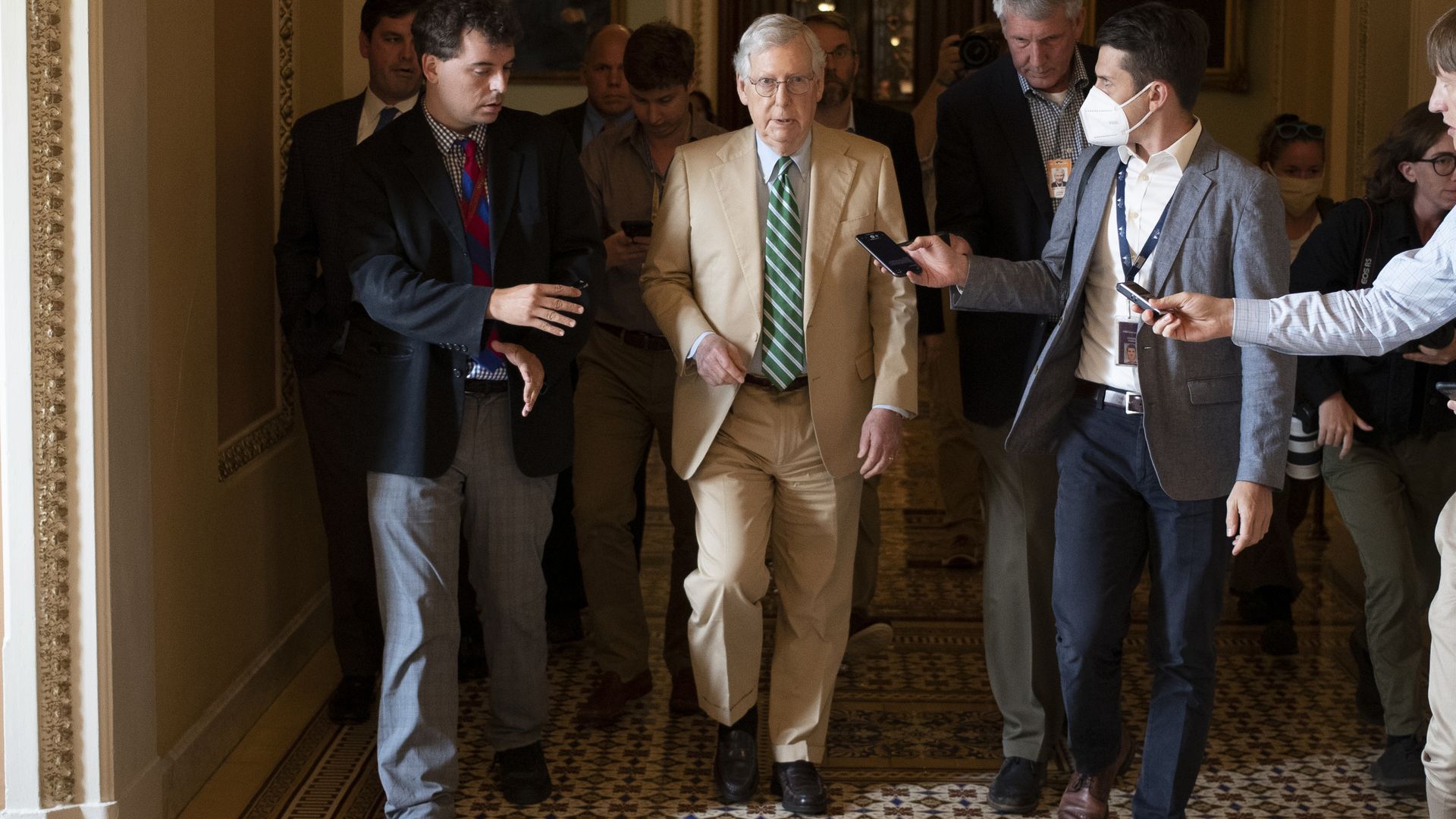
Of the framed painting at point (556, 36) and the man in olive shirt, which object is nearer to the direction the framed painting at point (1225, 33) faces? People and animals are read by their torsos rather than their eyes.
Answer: the man in olive shirt

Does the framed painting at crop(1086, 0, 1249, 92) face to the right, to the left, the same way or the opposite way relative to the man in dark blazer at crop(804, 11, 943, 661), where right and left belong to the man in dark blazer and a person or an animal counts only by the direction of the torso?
the same way

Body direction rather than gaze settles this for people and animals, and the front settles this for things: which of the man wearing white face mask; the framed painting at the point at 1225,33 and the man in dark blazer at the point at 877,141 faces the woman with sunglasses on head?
the framed painting

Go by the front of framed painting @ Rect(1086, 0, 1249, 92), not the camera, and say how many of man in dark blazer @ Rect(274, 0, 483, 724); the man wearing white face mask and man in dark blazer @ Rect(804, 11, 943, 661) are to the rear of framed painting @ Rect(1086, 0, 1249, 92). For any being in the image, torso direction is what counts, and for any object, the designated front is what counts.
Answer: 0

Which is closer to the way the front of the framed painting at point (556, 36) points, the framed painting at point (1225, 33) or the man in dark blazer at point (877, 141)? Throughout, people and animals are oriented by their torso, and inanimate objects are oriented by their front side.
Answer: the man in dark blazer

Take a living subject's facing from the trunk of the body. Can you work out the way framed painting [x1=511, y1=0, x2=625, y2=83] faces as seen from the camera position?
facing the viewer

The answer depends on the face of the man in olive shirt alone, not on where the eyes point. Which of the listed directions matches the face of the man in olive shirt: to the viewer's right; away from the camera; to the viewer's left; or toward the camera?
toward the camera

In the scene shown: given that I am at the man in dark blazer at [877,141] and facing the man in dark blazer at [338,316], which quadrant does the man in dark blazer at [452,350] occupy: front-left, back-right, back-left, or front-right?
front-left

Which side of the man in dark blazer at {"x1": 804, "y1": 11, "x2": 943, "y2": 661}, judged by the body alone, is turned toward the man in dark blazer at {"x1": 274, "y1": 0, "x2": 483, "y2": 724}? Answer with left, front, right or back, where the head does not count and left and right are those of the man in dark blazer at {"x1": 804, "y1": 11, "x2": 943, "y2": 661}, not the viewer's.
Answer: right

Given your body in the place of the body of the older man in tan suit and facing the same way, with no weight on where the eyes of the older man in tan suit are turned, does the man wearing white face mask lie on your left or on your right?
on your left

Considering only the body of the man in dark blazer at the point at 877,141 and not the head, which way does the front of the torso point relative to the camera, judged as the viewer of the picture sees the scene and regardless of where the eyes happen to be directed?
toward the camera

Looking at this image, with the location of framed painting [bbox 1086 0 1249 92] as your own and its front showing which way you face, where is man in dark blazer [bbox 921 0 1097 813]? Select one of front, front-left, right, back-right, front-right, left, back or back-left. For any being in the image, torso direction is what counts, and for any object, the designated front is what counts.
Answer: front

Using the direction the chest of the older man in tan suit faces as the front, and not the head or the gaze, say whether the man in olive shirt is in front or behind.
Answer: behind

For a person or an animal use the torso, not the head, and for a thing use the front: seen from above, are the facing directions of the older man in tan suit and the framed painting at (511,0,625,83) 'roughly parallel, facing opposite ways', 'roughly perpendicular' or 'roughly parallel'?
roughly parallel

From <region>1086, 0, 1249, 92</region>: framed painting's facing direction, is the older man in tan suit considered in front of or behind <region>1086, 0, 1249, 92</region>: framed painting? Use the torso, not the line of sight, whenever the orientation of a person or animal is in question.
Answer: in front

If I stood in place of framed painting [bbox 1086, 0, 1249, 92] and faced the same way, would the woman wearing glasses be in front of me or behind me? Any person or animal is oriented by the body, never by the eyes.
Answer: in front

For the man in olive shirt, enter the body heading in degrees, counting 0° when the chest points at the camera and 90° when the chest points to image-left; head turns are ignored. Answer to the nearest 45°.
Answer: approximately 0°
